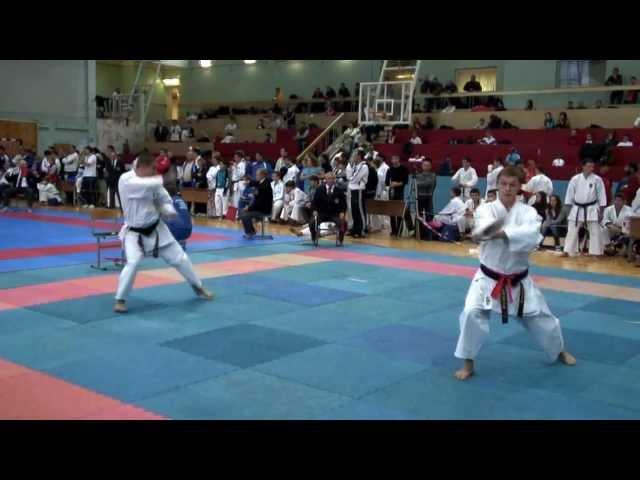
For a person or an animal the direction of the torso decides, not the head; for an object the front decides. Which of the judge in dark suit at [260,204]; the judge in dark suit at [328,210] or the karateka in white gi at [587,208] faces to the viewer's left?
the judge in dark suit at [260,204]

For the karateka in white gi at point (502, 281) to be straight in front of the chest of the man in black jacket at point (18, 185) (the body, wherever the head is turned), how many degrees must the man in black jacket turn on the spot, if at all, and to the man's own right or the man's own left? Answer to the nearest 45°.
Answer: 0° — they already face them

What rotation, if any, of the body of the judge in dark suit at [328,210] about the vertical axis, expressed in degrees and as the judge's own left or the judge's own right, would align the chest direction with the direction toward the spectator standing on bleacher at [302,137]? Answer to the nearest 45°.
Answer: approximately 180°

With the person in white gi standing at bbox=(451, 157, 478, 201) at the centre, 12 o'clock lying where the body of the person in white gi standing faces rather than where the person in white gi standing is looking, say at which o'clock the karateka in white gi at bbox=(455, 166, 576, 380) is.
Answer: The karateka in white gi is roughly at 12 o'clock from the person in white gi standing.

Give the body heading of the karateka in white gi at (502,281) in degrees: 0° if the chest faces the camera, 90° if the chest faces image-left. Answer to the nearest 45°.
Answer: approximately 0°

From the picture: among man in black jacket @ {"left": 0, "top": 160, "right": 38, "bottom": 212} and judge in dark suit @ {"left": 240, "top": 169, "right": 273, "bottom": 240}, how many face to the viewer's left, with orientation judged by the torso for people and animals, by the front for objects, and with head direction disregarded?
1

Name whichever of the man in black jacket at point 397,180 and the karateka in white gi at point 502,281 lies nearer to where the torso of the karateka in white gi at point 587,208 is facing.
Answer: the karateka in white gi
